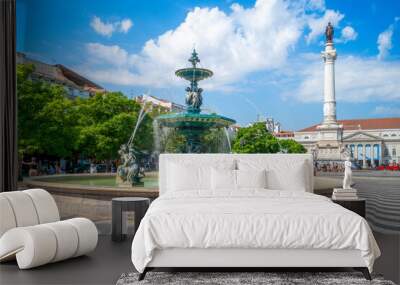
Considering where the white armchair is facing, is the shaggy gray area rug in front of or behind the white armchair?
in front

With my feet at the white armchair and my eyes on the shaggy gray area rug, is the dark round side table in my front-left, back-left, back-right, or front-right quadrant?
front-left

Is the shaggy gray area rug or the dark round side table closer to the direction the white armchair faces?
the shaggy gray area rug

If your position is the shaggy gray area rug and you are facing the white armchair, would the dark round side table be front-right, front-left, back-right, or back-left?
front-right

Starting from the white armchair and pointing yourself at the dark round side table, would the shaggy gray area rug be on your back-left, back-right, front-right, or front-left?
front-right

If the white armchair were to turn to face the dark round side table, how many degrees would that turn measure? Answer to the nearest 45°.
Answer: approximately 90° to its left

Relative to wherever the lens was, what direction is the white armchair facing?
facing the viewer and to the right of the viewer
